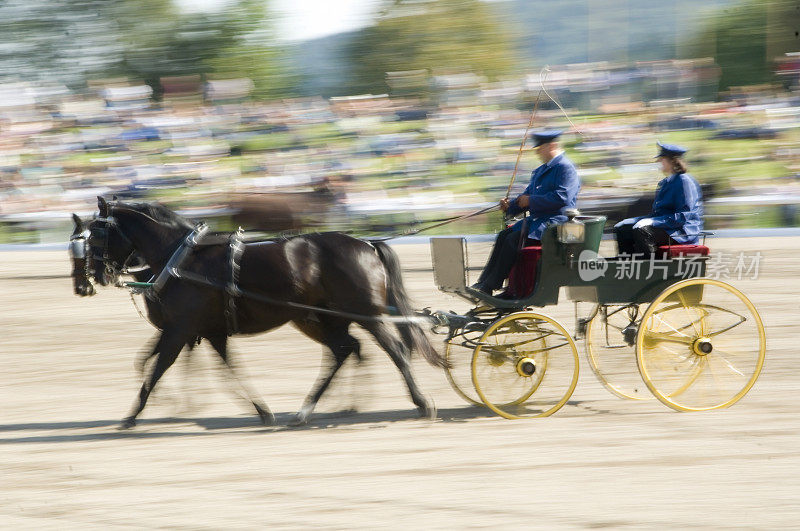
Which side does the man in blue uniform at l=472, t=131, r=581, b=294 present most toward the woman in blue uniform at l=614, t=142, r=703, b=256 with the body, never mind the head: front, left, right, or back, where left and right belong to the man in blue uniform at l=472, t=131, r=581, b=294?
back

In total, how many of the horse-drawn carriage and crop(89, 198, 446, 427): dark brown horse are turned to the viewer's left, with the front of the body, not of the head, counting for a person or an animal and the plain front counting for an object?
2

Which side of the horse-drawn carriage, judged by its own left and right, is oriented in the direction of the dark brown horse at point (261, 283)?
front

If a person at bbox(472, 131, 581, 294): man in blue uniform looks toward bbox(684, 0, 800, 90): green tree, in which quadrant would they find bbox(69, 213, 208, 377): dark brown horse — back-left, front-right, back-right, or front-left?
back-left

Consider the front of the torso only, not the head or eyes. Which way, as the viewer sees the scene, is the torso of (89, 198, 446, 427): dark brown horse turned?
to the viewer's left

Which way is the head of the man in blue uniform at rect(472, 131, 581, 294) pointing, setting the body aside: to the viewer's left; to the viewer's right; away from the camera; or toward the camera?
to the viewer's left

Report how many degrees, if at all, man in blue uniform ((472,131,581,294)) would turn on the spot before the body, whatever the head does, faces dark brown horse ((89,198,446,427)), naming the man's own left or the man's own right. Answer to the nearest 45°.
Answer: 0° — they already face it

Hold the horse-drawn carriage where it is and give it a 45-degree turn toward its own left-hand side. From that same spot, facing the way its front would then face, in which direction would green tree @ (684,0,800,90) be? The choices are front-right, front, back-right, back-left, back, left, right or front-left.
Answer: back-right

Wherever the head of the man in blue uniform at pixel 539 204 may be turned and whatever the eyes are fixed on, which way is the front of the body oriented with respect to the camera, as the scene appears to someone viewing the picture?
to the viewer's left

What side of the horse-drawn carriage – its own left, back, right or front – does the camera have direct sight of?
left

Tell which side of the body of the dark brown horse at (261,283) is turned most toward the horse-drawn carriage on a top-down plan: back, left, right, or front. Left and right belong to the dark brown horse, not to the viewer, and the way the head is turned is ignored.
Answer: back

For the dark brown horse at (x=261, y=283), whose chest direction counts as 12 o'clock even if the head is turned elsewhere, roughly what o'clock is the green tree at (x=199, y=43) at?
The green tree is roughly at 3 o'clock from the dark brown horse.

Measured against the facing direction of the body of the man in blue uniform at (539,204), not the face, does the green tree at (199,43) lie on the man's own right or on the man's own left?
on the man's own right
